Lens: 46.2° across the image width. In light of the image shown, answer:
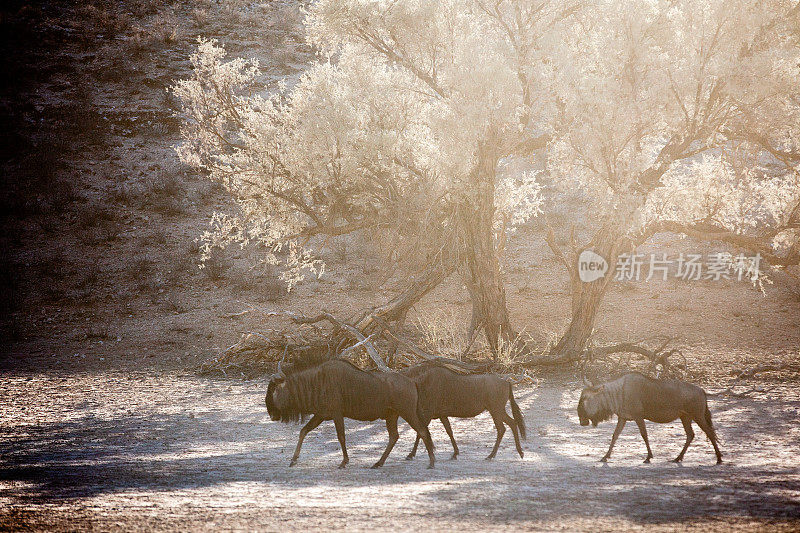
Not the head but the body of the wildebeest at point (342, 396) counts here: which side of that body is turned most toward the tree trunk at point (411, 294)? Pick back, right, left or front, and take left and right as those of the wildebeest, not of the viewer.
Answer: right

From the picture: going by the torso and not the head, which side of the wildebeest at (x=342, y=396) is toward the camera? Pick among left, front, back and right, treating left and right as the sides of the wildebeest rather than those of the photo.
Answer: left

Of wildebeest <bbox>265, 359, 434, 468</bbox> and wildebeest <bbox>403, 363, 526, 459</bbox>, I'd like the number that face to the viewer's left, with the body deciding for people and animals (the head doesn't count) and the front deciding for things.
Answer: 2

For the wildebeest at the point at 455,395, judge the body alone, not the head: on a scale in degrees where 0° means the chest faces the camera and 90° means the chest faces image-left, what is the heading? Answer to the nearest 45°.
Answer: approximately 90°

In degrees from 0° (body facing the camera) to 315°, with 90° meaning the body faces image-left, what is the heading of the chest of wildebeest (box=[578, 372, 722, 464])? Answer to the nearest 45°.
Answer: approximately 90°

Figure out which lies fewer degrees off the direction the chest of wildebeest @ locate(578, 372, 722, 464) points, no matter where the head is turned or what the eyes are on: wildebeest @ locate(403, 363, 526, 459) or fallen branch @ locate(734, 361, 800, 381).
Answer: the wildebeest
